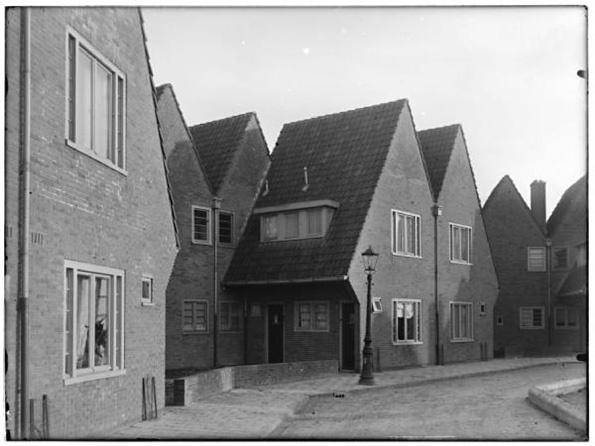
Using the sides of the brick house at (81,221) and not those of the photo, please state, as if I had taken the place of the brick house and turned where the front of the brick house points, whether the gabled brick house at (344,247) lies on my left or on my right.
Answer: on my left

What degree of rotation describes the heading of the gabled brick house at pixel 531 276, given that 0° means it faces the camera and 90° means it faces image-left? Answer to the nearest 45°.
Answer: approximately 0°

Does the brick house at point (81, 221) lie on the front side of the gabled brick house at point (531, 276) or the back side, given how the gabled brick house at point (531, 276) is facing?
on the front side

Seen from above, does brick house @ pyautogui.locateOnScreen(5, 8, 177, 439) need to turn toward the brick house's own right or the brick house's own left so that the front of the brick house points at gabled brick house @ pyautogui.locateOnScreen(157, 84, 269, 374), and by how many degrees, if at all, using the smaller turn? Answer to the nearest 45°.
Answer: approximately 135° to the brick house's own left

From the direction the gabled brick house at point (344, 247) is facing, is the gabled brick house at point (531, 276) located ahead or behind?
behind

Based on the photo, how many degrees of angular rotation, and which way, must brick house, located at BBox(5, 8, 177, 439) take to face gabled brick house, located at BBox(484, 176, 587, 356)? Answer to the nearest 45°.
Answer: approximately 90° to its left

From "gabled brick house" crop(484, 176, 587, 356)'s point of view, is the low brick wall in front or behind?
in front

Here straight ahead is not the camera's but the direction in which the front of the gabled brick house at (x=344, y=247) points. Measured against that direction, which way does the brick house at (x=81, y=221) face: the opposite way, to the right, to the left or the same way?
to the left
